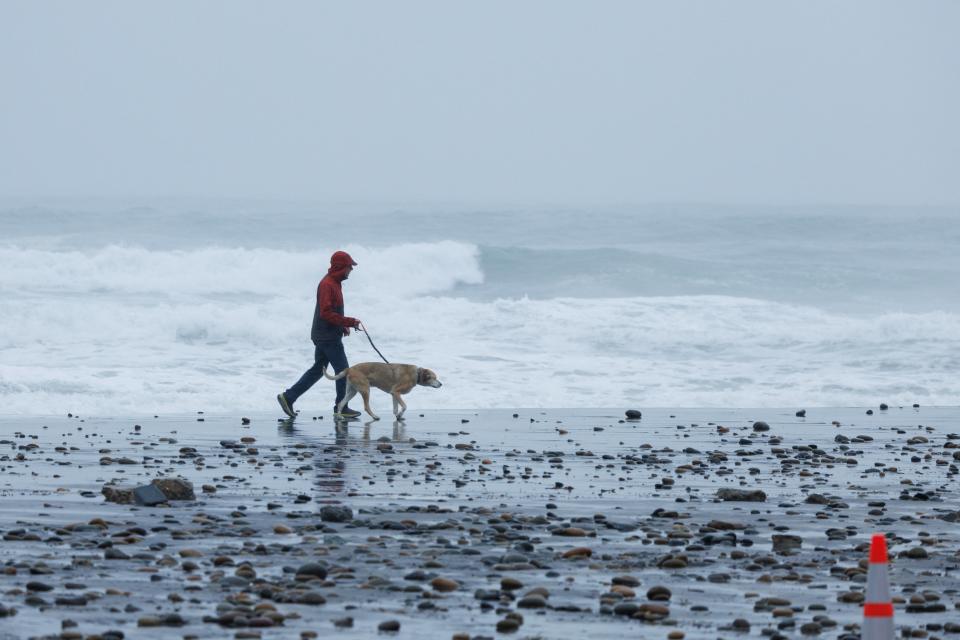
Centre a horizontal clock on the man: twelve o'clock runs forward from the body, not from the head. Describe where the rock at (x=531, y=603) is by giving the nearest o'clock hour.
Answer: The rock is roughly at 3 o'clock from the man.

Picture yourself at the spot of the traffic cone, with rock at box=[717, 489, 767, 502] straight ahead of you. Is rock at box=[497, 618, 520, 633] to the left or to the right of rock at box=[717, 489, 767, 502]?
left

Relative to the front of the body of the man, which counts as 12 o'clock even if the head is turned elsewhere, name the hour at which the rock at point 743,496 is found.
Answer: The rock is roughly at 2 o'clock from the man.

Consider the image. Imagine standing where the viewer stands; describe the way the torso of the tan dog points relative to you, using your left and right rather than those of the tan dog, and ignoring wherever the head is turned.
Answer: facing to the right of the viewer

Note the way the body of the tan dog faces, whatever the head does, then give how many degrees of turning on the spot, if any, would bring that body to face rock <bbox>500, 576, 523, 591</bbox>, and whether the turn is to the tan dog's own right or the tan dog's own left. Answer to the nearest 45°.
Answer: approximately 90° to the tan dog's own right

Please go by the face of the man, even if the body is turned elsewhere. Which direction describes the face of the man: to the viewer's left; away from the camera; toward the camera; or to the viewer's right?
to the viewer's right

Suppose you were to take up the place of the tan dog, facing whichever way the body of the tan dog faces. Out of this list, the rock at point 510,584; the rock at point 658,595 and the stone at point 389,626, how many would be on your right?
3

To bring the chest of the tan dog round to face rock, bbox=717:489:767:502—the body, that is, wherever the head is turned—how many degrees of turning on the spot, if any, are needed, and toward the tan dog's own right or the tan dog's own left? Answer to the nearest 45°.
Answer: approximately 45° to the tan dog's own right

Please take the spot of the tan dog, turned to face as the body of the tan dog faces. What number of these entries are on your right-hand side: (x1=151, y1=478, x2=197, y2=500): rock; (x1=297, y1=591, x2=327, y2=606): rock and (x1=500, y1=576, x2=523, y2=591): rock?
3

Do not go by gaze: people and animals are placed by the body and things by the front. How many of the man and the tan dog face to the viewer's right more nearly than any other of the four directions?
2

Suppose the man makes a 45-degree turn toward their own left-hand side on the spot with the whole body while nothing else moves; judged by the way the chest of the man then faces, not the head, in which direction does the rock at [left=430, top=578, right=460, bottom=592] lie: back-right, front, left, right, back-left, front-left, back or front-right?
back-right

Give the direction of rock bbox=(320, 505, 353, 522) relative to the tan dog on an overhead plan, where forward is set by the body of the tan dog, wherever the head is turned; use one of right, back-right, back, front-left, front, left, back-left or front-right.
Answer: right

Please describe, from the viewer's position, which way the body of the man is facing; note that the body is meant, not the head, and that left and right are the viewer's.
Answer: facing to the right of the viewer

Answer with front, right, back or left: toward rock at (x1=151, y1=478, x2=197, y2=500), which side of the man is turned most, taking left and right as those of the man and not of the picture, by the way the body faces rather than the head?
right
